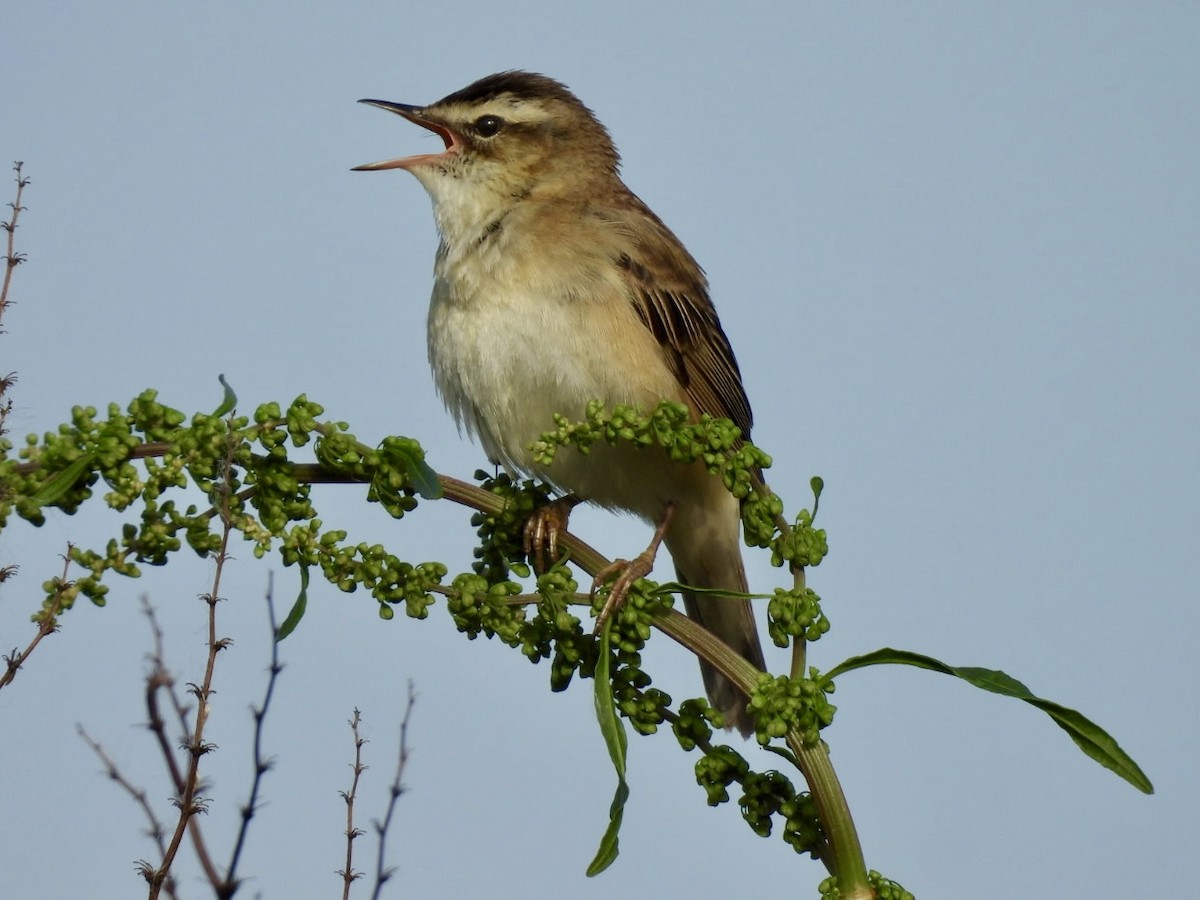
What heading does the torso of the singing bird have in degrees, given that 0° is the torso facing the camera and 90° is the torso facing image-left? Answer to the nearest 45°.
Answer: approximately 45°
